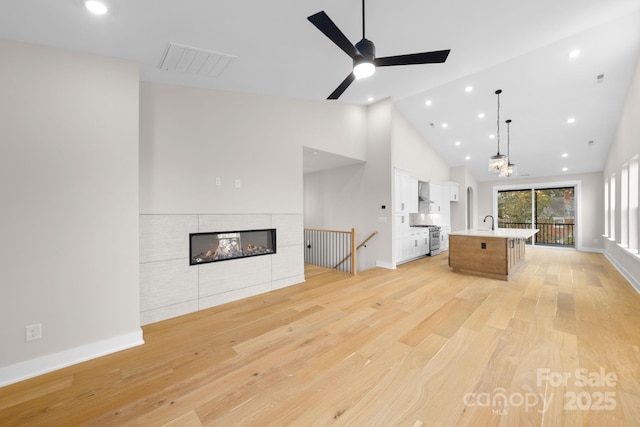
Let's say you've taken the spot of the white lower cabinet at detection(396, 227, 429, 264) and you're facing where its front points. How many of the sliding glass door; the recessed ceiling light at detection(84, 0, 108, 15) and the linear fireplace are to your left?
1

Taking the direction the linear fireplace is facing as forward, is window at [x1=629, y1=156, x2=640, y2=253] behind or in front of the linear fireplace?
in front

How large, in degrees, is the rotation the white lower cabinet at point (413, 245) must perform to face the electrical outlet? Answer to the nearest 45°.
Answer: approximately 90° to its right

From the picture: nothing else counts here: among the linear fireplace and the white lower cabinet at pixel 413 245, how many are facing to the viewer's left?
0

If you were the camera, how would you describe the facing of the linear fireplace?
facing the viewer and to the right of the viewer

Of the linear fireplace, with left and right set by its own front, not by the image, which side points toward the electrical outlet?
right

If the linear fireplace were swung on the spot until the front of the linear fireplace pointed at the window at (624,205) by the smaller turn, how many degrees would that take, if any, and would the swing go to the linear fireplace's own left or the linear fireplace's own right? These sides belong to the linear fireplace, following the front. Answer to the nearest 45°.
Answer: approximately 45° to the linear fireplace's own left

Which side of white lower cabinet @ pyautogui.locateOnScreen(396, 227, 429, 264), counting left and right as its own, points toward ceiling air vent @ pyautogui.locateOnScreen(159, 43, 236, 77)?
right

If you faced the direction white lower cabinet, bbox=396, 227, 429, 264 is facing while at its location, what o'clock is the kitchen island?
The kitchen island is roughly at 12 o'clock from the white lower cabinet.

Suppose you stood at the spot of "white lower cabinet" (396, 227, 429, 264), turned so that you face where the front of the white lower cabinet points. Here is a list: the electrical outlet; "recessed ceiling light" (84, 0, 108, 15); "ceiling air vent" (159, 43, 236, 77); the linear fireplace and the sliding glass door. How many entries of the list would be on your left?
1
